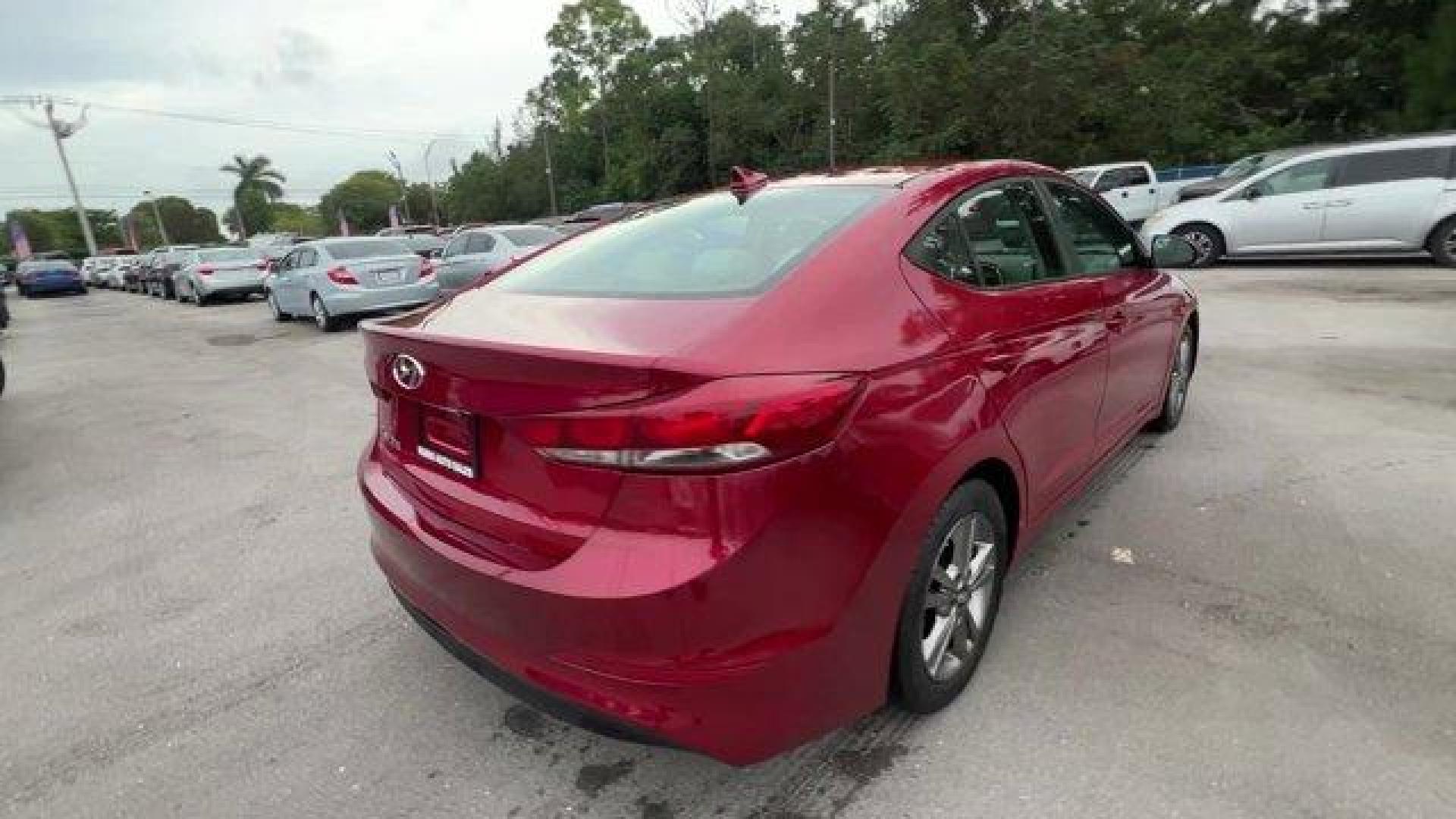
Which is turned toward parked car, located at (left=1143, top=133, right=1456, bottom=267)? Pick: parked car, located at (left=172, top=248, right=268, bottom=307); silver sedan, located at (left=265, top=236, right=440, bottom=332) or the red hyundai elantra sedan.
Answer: the red hyundai elantra sedan

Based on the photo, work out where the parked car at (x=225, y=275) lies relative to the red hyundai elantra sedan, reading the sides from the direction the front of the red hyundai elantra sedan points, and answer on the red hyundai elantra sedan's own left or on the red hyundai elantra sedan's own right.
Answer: on the red hyundai elantra sedan's own left

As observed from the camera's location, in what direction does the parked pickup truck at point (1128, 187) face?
facing the viewer and to the left of the viewer

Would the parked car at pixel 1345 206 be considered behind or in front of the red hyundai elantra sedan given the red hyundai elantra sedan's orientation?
in front

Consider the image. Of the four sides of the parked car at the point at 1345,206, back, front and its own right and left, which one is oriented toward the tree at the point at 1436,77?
right

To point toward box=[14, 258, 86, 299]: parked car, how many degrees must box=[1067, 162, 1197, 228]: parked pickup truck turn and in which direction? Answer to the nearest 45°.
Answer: approximately 45° to its right

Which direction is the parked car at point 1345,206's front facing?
to the viewer's left

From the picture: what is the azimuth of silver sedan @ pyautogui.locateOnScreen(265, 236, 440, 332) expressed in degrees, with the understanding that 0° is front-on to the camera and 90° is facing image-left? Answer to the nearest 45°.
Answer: approximately 135°

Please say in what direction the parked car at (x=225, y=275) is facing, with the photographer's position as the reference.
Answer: facing away from the viewer and to the left of the viewer

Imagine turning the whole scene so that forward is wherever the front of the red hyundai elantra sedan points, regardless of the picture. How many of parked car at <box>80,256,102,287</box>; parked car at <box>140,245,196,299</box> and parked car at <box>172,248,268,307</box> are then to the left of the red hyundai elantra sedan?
3

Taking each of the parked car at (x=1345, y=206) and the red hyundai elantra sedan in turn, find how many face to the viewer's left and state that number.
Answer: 1

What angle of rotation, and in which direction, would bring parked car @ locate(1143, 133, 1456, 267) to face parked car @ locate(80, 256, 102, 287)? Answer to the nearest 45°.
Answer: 0° — it already faces it

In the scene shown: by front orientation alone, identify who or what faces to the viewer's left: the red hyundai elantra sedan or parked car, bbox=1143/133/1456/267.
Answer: the parked car

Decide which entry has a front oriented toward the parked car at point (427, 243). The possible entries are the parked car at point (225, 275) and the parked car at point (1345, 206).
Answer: the parked car at point (1345, 206)
